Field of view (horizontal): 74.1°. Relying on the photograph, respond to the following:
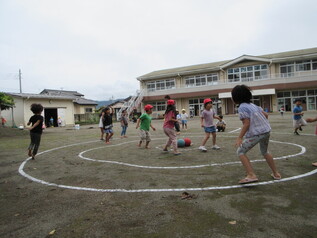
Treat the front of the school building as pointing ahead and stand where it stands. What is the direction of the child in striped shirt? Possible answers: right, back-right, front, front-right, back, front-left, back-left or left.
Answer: front-left

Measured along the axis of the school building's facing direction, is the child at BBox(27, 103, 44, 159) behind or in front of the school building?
in front

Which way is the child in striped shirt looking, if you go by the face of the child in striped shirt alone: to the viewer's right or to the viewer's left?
to the viewer's left

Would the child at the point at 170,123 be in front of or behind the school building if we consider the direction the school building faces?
in front

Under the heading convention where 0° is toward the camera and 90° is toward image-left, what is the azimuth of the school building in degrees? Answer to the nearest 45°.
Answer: approximately 45°

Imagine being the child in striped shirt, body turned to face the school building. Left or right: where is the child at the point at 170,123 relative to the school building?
left

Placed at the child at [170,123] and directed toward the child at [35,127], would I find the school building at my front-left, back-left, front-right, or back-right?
back-right
